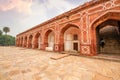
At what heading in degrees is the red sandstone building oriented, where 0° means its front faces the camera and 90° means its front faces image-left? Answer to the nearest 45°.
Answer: approximately 45°
